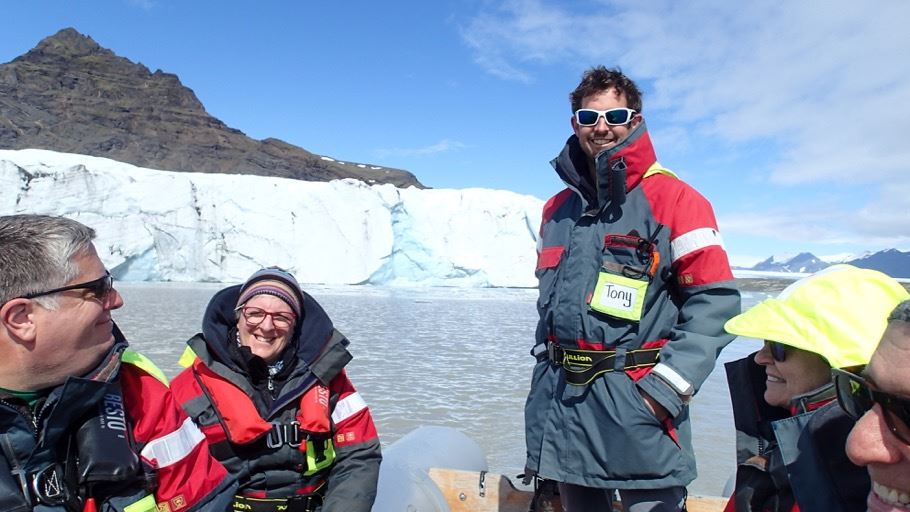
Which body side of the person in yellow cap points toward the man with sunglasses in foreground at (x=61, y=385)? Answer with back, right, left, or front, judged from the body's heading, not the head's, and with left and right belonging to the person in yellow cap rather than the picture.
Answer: front

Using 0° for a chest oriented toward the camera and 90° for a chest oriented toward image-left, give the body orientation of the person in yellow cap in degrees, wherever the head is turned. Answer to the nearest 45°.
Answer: approximately 45°

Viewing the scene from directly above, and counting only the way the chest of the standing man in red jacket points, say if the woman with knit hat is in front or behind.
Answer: in front

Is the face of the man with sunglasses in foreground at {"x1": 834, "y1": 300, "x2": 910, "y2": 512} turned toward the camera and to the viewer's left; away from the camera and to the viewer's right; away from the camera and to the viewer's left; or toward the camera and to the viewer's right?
toward the camera and to the viewer's left

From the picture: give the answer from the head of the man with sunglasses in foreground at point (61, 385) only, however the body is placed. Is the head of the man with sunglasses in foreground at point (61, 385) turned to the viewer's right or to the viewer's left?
to the viewer's right

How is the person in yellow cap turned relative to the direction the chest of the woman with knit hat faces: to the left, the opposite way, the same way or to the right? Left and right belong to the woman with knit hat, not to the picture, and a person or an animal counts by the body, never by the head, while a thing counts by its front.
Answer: to the right

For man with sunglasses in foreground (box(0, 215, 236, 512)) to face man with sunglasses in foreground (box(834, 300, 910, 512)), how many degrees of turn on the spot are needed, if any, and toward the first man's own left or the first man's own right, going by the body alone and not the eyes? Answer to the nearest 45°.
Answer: approximately 45° to the first man's own left

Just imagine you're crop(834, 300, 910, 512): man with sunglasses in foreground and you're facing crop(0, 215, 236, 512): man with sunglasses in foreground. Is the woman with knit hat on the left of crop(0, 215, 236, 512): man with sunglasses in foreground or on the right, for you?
right

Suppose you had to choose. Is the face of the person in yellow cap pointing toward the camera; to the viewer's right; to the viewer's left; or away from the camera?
to the viewer's left

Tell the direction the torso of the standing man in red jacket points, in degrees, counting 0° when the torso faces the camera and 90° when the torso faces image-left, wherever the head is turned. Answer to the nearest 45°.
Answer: approximately 45°

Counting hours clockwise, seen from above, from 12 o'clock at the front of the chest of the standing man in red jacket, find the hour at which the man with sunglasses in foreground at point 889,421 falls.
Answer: The man with sunglasses in foreground is roughly at 10 o'clock from the standing man in red jacket.
